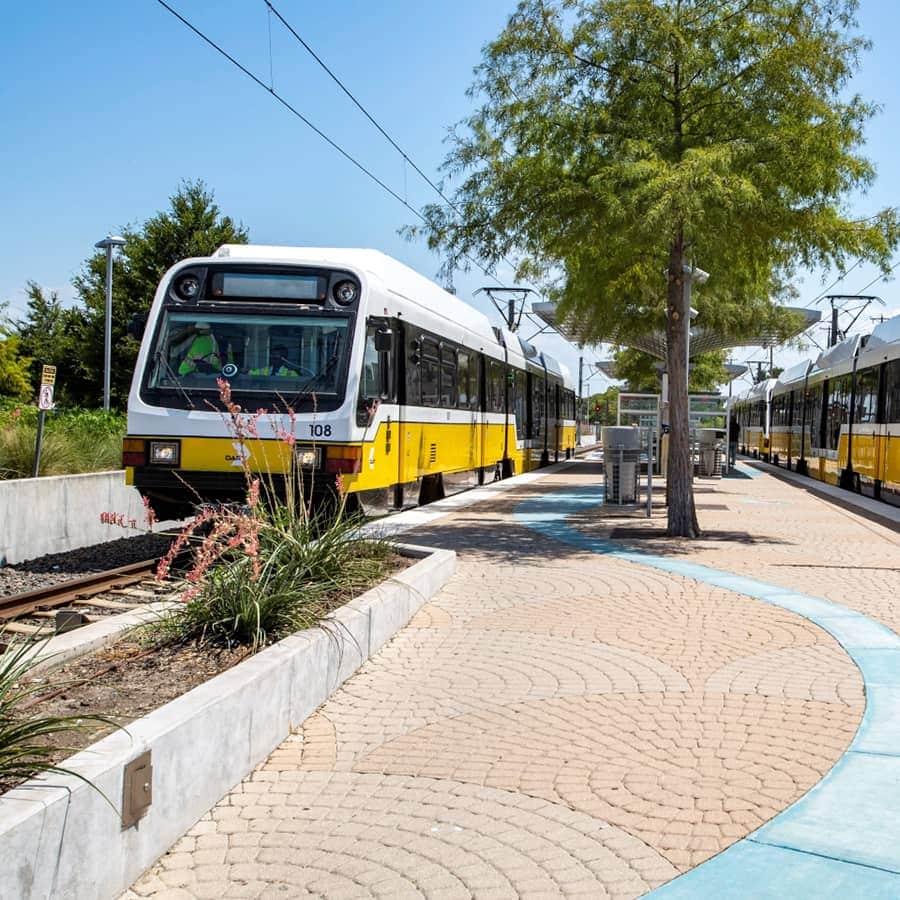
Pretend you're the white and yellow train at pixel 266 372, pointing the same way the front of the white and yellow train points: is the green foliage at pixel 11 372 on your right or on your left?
on your right

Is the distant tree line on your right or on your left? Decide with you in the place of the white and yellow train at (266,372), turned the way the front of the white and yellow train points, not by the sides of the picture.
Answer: on your right

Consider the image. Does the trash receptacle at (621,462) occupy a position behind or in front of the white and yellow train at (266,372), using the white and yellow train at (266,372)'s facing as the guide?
behind

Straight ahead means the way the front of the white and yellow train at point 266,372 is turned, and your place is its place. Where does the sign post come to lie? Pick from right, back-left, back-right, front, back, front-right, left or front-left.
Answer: right

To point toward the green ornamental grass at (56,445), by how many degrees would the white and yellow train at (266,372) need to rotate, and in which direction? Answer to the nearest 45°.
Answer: approximately 90° to its right

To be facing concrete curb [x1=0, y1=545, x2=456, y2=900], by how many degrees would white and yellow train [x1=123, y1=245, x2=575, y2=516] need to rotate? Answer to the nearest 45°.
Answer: approximately 45° to its left

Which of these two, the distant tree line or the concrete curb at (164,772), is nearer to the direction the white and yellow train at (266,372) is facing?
the concrete curb

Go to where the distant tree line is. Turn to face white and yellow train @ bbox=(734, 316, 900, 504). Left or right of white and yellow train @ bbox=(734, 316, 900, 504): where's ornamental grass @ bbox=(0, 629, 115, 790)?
right

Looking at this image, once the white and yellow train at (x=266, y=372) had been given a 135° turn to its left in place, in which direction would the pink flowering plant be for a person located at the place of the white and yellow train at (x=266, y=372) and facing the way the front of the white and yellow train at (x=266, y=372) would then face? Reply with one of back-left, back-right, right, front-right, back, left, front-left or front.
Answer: right

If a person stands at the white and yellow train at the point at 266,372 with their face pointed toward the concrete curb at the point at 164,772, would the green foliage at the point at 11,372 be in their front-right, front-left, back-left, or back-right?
back-right
